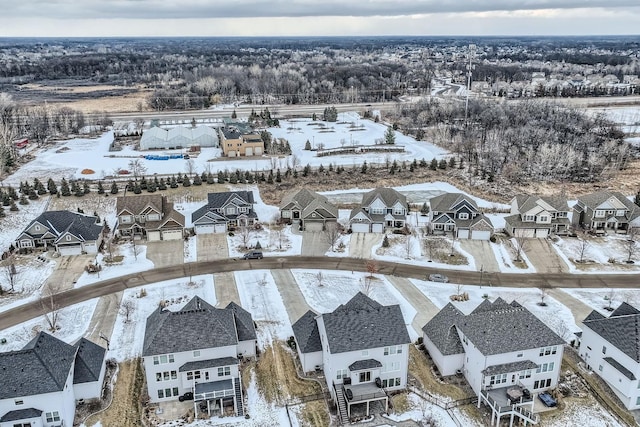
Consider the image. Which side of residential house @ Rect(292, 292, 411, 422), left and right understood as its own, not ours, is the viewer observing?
back

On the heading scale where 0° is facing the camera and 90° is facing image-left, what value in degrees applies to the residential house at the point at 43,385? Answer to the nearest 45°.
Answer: approximately 180°

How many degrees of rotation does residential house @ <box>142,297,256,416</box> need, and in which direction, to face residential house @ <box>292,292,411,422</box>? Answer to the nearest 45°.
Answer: approximately 90° to its right

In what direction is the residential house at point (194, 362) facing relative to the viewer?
away from the camera

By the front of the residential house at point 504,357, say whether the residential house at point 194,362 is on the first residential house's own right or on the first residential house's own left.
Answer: on the first residential house's own left

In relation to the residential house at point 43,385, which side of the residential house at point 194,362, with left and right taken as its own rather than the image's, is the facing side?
left

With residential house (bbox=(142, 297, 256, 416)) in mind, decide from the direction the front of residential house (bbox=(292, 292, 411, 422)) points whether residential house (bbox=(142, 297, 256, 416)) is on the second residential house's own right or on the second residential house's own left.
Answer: on the second residential house's own left

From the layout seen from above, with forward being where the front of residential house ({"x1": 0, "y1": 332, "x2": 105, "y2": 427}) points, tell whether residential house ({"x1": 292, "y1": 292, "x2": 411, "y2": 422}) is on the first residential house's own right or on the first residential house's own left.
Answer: on the first residential house's own right

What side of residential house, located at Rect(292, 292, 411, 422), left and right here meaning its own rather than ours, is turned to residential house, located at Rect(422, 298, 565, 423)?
right

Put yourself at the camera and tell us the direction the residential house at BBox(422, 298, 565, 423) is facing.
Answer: facing away from the viewer and to the left of the viewer
